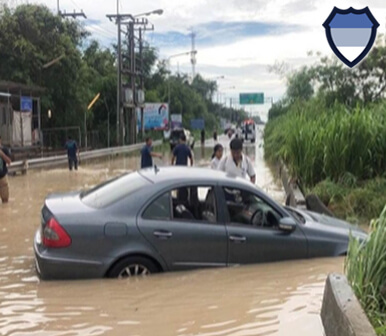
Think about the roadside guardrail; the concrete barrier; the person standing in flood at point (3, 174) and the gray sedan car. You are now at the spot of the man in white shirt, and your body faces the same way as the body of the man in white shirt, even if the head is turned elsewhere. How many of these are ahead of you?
2

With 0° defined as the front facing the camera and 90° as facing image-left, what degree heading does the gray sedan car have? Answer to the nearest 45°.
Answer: approximately 270°

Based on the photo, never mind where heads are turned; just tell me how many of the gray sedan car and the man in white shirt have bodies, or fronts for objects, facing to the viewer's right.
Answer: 1

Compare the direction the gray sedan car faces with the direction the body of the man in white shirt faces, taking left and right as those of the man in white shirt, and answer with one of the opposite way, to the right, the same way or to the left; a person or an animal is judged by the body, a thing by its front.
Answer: to the left

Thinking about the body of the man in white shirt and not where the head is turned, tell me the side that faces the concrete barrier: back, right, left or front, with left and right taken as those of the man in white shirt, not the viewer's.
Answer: front

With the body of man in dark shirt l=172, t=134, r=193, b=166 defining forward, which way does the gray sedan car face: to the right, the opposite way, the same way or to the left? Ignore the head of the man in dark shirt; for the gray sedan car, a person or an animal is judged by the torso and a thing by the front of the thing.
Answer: to the right

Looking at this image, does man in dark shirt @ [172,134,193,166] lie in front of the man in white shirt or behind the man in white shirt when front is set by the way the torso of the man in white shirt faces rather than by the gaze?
behind

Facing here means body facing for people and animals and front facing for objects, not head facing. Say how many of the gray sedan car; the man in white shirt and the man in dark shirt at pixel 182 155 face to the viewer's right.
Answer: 1

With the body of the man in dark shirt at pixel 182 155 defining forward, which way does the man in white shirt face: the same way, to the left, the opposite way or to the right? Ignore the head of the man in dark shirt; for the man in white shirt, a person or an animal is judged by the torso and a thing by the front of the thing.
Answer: the opposite way

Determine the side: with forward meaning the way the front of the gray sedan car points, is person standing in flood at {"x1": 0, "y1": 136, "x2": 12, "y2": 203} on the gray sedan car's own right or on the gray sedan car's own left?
on the gray sedan car's own left

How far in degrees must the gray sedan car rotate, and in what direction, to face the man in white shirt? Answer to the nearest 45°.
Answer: approximately 90° to its left
